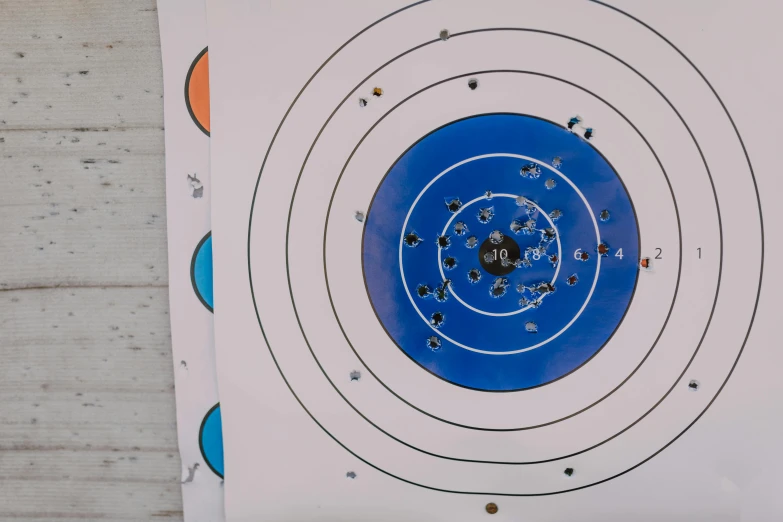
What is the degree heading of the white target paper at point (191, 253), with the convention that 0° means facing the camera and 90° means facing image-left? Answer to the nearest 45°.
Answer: approximately 0°

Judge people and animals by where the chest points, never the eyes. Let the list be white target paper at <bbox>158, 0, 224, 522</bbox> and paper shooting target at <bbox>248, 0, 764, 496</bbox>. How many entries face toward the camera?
2

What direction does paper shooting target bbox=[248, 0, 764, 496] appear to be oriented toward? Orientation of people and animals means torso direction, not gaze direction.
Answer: toward the camera
